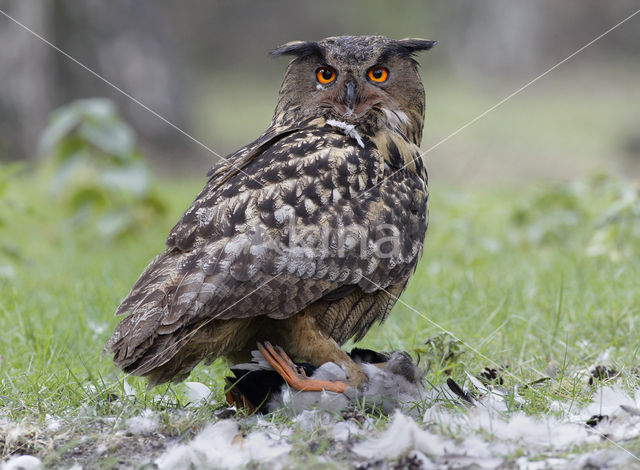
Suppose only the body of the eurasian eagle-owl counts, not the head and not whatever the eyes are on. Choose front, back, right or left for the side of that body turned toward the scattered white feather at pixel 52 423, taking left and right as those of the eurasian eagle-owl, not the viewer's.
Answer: back

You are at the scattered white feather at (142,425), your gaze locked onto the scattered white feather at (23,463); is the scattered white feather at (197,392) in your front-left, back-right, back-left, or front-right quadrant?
back-right

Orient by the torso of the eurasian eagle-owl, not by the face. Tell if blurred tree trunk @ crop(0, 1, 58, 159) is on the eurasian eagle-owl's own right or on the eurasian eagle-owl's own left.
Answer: on the eurasian eagle-owl's own left

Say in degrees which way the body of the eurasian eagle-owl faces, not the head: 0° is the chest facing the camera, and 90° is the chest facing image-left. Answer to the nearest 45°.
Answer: approximately 270°

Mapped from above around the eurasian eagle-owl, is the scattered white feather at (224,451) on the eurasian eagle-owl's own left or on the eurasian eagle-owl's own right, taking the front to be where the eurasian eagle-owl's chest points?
on the eurasian eagle-owl's own right
